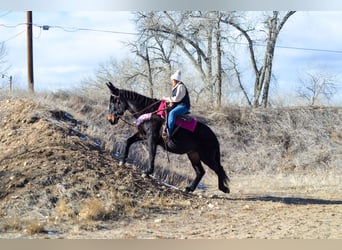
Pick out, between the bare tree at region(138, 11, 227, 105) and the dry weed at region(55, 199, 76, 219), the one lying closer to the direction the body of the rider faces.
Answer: the dry weed

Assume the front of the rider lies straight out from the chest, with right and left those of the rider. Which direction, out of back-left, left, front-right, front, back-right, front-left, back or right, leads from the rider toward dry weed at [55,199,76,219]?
front-left

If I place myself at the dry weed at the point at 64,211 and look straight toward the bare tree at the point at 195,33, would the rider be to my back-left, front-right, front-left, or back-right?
front-right

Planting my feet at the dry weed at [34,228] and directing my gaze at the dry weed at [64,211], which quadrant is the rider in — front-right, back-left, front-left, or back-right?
front-right

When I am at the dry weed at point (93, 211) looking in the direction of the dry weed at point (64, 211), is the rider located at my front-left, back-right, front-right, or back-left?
back-right

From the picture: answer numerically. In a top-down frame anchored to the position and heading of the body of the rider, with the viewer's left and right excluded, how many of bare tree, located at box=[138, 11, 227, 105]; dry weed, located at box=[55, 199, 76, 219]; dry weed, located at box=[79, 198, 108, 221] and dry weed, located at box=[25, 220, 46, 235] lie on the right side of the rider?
1

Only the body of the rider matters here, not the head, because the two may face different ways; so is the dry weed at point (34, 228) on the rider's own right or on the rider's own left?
on the rider's own left

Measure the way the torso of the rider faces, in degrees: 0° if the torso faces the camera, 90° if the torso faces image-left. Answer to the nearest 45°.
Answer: approximately 90°

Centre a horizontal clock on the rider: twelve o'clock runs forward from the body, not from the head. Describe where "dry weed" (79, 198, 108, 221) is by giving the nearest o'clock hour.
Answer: The dry weed is roughly at 10 o'clock from the rider.

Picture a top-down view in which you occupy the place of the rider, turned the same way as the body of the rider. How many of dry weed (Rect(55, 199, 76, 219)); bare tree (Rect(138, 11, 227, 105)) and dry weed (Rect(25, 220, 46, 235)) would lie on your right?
1

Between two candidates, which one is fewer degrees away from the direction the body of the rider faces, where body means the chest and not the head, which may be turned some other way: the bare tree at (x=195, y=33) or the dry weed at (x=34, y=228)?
the dry weed

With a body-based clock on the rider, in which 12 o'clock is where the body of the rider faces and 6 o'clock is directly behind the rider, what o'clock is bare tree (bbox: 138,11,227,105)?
The bare tree is roughly at 3 o'clock from the rider.
